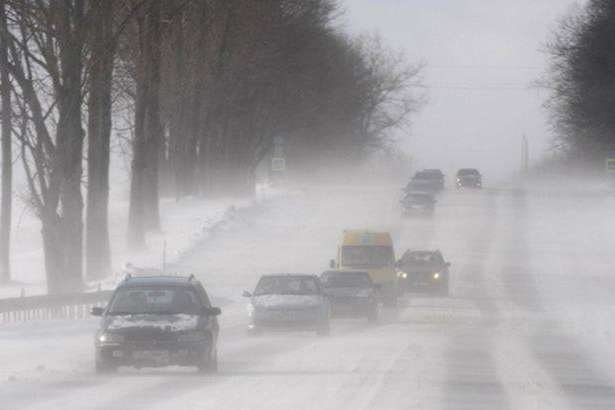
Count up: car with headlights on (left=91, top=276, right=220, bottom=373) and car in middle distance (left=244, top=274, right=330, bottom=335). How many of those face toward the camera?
2

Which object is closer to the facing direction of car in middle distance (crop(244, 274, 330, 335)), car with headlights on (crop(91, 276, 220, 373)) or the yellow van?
the car with headlights on

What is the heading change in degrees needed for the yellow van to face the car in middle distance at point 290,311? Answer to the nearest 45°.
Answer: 0° — it already faces it

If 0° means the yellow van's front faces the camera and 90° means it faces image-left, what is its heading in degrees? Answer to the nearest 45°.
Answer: approximately 0°

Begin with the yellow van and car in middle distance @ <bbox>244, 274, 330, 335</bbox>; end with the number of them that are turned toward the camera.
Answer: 2

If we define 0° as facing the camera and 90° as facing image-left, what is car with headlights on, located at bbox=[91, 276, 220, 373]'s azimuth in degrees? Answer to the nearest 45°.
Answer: approximately 0°

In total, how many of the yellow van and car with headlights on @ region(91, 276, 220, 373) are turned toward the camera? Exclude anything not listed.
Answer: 2
